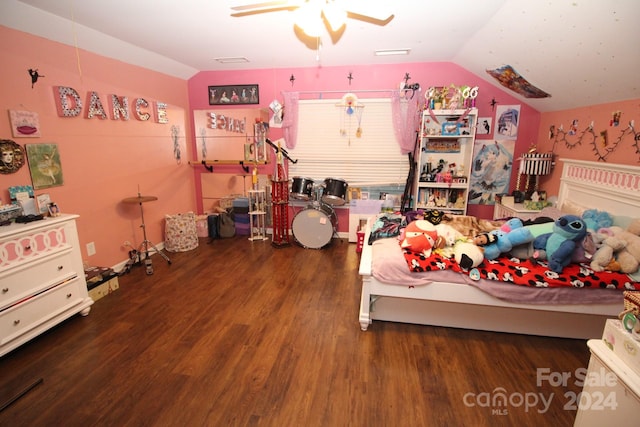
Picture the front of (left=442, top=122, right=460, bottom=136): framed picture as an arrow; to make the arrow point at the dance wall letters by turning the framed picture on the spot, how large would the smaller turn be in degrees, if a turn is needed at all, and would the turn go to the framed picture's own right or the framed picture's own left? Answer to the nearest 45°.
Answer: approximately 45° to the framed picture's own right

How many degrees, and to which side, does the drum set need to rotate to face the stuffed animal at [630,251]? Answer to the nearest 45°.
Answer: approximately 45° to its left

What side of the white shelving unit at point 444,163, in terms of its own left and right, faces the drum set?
right

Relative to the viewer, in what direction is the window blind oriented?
toward the camera

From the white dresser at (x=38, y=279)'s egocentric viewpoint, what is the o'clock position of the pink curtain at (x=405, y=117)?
The pink curtain is roughly at 11 o'clock from the white dresser.

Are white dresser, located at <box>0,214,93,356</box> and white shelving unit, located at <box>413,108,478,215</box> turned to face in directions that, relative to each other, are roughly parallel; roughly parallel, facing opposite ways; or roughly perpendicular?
roughly perpendicular

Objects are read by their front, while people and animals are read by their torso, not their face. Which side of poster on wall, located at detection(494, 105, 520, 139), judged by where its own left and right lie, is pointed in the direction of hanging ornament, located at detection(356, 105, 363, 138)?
right

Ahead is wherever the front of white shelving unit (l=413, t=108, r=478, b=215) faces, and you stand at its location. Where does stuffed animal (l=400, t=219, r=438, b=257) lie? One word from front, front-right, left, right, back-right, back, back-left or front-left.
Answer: front

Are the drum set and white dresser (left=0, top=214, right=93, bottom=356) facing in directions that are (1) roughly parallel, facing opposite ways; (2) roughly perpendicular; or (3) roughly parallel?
roughly perpendicular

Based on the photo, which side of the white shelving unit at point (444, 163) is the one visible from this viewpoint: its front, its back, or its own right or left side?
front

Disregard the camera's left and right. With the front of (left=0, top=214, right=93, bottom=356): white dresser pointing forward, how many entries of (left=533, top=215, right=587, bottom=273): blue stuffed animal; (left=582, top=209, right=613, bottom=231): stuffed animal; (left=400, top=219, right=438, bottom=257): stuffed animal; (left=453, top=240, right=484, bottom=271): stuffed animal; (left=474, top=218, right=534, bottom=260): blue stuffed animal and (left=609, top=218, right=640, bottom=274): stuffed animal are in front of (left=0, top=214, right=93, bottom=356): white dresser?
6

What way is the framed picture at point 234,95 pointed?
toward the camera

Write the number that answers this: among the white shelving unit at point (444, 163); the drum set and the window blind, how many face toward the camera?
3

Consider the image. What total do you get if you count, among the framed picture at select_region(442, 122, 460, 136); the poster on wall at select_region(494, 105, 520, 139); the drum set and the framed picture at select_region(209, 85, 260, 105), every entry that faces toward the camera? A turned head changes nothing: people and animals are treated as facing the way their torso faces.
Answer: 4

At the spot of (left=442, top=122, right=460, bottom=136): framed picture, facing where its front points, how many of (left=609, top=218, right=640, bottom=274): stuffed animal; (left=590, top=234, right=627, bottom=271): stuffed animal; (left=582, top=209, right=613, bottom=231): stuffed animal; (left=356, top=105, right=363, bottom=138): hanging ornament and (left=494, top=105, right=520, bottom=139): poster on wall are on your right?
1

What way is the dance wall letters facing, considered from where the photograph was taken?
facing the viewer and to the right of the viewer

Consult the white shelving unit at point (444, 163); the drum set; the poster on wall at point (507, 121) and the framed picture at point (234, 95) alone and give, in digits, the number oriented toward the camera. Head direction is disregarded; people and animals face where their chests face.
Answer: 4

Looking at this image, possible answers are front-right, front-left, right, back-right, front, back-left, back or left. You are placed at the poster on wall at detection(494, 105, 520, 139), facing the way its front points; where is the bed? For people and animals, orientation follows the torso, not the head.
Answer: front
